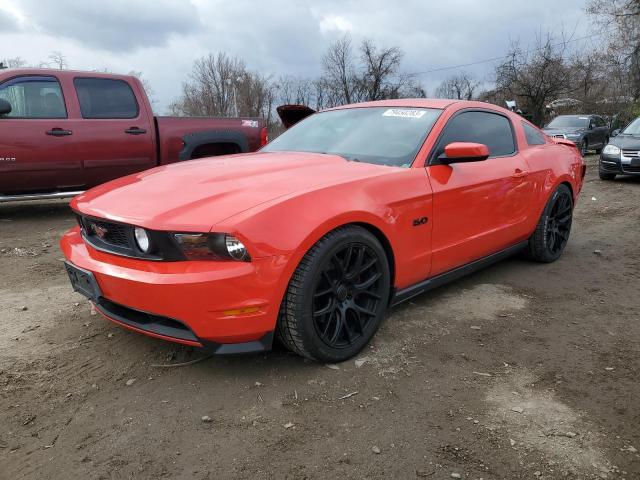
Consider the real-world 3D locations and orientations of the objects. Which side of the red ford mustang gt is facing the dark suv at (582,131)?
back

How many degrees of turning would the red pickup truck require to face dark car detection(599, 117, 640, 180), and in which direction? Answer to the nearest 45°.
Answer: approximately 180°

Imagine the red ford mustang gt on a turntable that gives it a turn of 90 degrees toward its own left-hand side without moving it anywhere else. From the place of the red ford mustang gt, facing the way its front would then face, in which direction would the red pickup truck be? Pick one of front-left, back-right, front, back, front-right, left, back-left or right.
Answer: back

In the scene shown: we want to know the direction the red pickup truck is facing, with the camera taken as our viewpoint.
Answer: facing to the left of the viewer

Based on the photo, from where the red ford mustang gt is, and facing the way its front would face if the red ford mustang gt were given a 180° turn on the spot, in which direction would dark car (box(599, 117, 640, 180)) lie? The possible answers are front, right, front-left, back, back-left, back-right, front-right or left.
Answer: front

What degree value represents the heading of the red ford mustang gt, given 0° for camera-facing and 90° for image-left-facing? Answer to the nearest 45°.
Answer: approximately 45°
